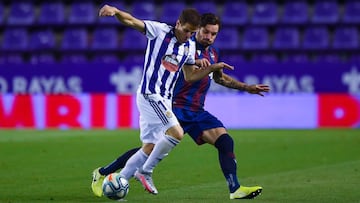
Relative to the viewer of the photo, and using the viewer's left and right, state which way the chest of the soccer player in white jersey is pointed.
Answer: facing the viewer and to the right of the viewer

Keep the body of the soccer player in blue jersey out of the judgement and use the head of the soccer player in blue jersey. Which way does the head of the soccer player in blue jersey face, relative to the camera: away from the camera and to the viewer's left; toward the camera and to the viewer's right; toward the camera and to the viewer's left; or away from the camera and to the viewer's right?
toward the camera and to the viewer's left
